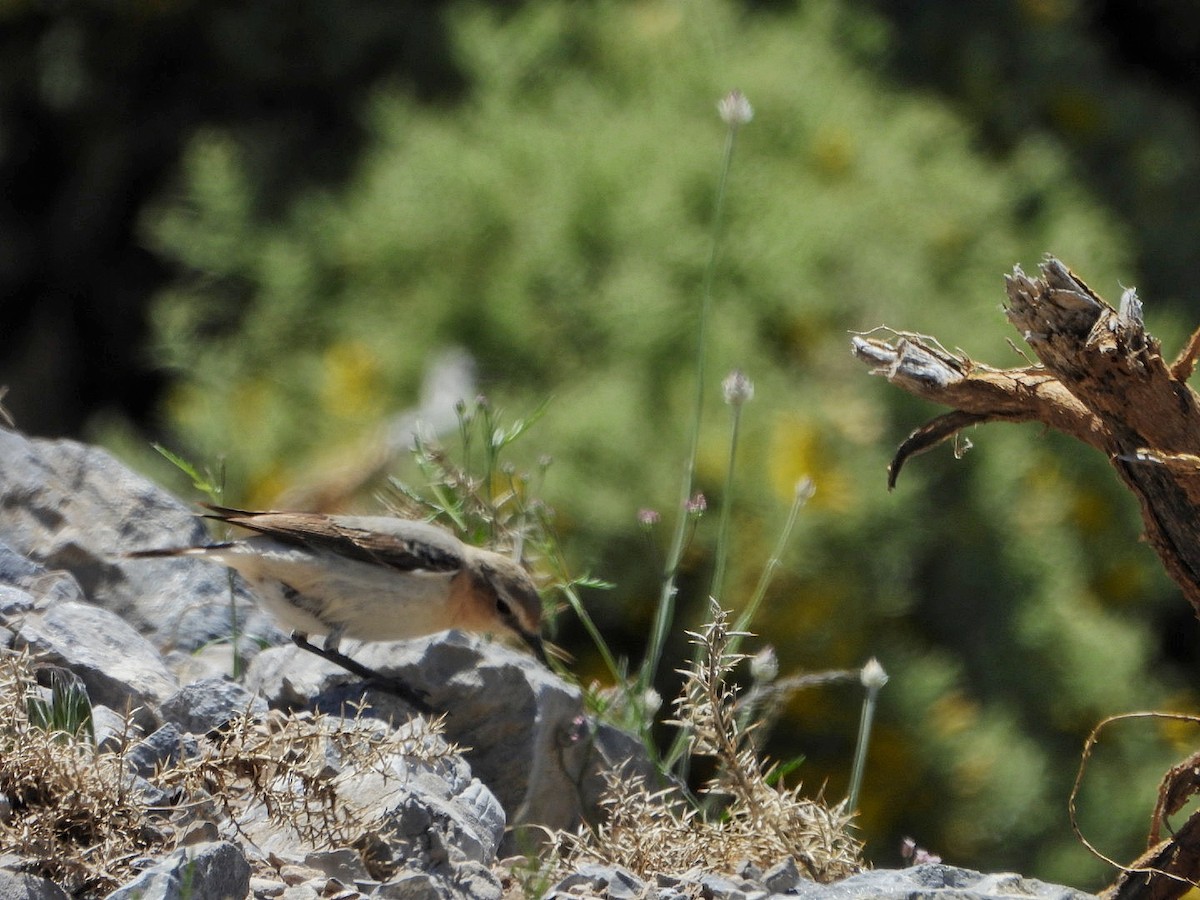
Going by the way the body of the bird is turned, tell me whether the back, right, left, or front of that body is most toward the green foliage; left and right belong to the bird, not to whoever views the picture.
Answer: back

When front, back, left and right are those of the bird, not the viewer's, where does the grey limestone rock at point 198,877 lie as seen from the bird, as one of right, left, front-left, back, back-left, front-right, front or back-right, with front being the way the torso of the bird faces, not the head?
right

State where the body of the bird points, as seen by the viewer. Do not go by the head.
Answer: to the viewer's right

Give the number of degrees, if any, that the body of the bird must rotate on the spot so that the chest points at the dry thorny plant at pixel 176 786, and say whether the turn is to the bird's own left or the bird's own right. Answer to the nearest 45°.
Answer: approximately 90° to the bird's own right

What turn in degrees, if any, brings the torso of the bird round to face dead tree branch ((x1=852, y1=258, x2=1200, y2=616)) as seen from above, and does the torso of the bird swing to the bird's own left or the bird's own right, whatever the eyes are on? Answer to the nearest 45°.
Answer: approximately 45° to the bird's own right

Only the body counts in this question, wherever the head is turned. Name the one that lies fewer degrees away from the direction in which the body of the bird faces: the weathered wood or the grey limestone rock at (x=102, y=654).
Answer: the weathered wood

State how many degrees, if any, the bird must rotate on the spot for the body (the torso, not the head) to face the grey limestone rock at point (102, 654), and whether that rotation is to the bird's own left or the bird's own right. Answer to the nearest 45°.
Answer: approximately 135° to the bird's own right
